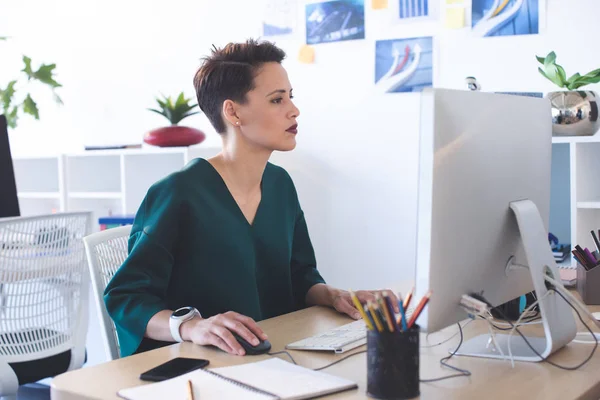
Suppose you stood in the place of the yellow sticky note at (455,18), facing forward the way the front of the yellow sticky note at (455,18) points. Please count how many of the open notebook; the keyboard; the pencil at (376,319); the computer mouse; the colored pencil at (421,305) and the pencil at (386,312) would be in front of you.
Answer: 6

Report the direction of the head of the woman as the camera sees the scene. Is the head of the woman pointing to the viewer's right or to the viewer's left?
to the viewer's right

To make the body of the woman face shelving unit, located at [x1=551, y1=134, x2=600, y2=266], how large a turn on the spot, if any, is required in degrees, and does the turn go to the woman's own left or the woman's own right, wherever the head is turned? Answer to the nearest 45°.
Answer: approximately 90° to the woman's own left

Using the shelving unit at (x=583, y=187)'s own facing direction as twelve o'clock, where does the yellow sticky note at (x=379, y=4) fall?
The yellow sticky note is roughly at 4 o'clock from the shelving unit.

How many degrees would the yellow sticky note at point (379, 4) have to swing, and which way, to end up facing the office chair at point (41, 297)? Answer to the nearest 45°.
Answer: approximately 45° to its right

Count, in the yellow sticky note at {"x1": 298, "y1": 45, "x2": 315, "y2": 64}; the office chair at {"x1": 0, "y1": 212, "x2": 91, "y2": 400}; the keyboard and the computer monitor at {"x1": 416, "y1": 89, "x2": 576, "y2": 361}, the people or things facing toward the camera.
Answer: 1

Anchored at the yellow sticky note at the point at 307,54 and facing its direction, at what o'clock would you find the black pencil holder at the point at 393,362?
The black pencil holder is roughly at 12 o'clock from the yellow sticky note.

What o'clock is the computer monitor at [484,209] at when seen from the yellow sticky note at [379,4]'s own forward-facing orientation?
The computer monitor is roughly at 12 o'clock from the yellow sticky note.

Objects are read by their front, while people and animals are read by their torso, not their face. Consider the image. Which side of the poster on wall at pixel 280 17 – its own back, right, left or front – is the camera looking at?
front
